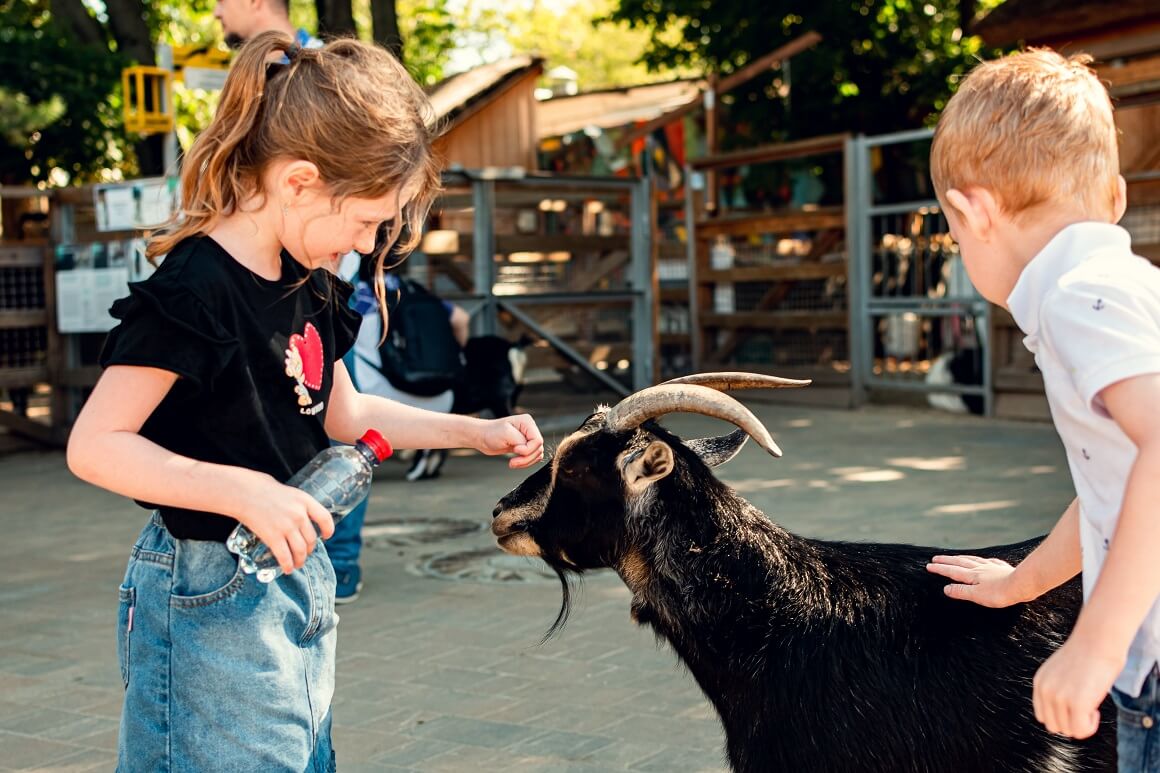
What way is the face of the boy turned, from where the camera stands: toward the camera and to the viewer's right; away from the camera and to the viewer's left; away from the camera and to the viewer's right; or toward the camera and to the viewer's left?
away from the camera and to the viewer's left

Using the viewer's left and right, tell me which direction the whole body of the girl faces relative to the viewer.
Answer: facing the viewer and to the right of the viewer

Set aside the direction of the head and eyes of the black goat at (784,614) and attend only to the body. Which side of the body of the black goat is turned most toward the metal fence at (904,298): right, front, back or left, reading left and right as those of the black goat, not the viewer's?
right

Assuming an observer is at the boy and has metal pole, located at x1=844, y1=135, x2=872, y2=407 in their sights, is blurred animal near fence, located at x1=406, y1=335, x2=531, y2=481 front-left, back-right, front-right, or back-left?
front-left

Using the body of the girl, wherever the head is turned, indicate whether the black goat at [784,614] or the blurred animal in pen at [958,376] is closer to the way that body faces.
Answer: the black goat

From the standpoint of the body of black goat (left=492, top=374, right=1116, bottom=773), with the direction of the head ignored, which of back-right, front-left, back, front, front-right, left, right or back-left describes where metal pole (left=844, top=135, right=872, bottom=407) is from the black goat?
right

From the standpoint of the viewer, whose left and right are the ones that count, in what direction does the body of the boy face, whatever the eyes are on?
facing away from the viewer and to the left of the viewer

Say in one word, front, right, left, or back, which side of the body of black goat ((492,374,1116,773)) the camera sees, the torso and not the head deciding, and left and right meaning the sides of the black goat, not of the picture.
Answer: left

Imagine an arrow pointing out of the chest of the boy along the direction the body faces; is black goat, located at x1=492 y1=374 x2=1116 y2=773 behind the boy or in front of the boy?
in front

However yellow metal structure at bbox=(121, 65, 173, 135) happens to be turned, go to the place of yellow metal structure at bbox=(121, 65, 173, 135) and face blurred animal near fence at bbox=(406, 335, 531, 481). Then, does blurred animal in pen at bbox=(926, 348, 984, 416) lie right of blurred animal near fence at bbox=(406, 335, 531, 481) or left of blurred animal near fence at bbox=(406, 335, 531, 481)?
left

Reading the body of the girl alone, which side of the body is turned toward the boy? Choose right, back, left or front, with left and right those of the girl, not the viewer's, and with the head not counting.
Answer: front

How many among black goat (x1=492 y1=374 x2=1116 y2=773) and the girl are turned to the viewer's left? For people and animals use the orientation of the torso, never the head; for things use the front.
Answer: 1

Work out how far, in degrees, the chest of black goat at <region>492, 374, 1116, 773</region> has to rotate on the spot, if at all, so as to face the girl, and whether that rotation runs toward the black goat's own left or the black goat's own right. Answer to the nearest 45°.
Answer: approximately 45° to the black goat's own left

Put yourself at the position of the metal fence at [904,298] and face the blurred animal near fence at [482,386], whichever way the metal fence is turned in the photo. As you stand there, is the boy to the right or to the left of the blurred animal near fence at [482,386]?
left

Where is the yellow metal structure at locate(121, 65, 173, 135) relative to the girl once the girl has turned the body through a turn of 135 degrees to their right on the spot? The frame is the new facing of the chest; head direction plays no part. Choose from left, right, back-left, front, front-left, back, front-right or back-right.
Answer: right

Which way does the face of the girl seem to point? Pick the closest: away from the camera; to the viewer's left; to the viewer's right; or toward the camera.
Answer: to the viewer's right
